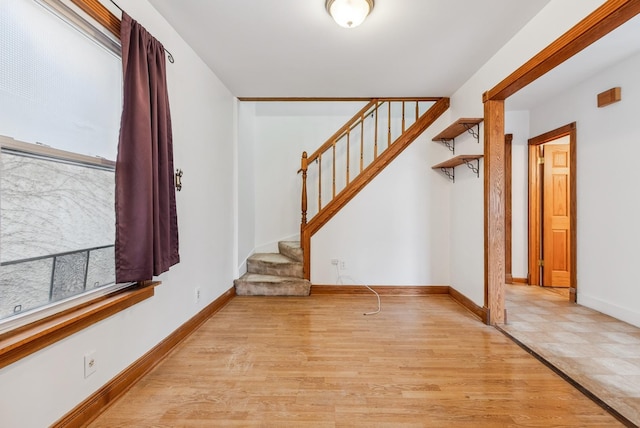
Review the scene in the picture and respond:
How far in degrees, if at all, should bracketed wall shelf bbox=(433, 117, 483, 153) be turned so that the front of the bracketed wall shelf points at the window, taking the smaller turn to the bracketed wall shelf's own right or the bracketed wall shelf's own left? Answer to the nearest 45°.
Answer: approximately 45° to the bracketed wall shelf's own left

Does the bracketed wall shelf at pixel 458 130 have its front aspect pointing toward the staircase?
yes

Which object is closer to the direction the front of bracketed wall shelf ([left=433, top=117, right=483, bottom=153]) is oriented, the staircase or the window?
the staircase

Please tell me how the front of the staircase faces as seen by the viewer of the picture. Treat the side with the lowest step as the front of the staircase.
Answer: facing the viewer

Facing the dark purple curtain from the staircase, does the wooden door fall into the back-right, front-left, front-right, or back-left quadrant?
back-left

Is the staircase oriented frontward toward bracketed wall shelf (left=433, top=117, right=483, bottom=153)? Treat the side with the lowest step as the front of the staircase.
no

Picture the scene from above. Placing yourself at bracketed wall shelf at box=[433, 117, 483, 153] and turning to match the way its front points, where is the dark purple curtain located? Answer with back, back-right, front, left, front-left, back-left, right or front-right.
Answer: front-left

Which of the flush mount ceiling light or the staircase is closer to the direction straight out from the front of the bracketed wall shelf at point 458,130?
the staircase

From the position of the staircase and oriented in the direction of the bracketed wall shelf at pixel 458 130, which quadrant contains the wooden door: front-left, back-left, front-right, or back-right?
front-left

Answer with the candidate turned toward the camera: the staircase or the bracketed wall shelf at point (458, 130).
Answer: the staircase

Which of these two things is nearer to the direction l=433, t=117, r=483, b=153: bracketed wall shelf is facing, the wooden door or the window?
the window

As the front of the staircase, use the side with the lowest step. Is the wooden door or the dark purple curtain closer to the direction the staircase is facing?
the dark purple curtain

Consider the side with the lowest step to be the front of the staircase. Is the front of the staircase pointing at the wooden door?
no

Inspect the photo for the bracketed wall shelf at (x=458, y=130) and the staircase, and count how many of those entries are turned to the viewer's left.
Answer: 1

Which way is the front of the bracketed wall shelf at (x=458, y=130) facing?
to the viewer's left

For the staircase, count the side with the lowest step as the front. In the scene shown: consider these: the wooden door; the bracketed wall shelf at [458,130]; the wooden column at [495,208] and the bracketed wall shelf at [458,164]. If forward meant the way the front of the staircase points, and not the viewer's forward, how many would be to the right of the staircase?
0

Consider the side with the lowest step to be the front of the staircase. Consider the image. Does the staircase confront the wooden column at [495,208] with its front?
no
